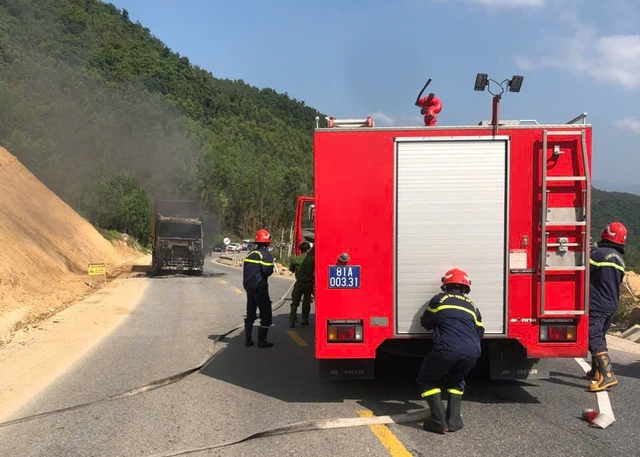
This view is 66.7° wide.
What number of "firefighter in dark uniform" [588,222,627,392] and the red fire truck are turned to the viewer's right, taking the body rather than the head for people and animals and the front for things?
0

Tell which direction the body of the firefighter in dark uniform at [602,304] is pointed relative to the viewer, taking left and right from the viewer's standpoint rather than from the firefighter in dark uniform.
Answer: facing away from the viewer and to the left of the viewer

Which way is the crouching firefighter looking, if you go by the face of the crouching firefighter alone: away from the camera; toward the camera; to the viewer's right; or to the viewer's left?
away from the camera

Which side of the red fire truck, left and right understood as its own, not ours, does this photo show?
back

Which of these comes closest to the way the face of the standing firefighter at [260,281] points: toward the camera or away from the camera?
away from the camera

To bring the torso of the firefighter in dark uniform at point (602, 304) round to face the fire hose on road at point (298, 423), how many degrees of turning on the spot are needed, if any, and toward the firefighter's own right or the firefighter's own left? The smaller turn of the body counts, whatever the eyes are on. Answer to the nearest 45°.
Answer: approximately 90° to the firefighter's own left

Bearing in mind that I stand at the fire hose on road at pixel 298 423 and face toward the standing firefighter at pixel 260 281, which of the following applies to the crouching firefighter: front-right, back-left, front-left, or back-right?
back-right

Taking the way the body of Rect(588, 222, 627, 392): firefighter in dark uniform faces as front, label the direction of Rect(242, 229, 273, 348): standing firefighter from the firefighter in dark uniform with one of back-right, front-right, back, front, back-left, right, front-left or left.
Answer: front-left
